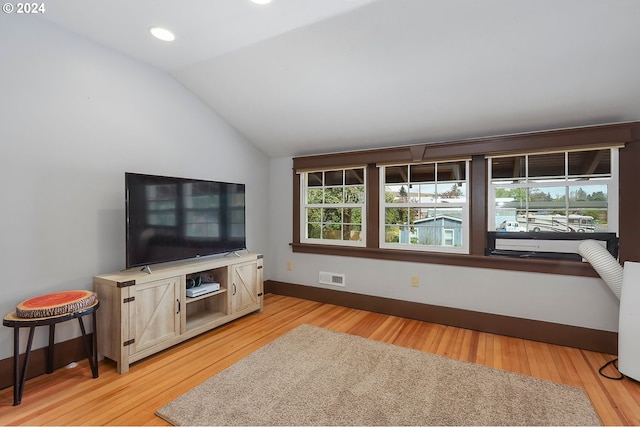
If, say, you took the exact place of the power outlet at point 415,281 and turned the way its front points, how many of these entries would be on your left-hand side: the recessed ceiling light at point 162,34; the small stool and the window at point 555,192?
1

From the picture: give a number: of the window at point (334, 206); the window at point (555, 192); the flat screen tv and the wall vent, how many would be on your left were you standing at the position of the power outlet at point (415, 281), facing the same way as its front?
1

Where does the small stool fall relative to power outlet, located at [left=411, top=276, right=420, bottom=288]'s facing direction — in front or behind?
in front

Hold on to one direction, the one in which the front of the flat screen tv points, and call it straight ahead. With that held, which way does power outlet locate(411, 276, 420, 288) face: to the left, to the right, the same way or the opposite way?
to the right

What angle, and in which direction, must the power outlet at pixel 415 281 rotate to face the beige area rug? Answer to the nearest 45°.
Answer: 0° — it already faces it

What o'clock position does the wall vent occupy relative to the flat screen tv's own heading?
The wall vent is roughly at 10 o'clock from the flat screen tv.

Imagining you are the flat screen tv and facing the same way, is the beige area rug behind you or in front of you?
in front

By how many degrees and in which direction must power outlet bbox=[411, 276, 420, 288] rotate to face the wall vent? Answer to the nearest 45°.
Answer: approximately 90° to its right

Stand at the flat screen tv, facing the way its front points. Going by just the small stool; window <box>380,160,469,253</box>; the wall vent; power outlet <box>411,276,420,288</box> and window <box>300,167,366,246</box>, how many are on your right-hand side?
1

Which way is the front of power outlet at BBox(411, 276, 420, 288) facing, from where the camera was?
facing the viewer

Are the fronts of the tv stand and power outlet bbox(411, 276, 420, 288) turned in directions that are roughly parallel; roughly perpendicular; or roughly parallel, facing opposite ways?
roughly perpendicular

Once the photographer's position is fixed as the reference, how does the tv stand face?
facing the viewer and to the right of the viewer
